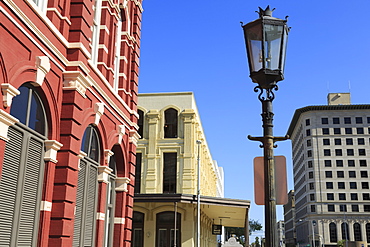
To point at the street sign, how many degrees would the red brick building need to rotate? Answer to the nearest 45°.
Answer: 0° — it already faces it

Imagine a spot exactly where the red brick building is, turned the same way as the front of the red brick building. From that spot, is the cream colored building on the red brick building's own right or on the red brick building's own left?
on the red brick building's own left

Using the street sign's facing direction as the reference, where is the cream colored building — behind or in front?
in front

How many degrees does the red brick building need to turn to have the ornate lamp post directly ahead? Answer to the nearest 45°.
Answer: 0° — it already faces it

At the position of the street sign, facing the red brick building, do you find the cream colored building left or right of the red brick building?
right

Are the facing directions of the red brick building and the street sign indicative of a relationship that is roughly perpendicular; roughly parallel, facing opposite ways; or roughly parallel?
roughly perpendicular
